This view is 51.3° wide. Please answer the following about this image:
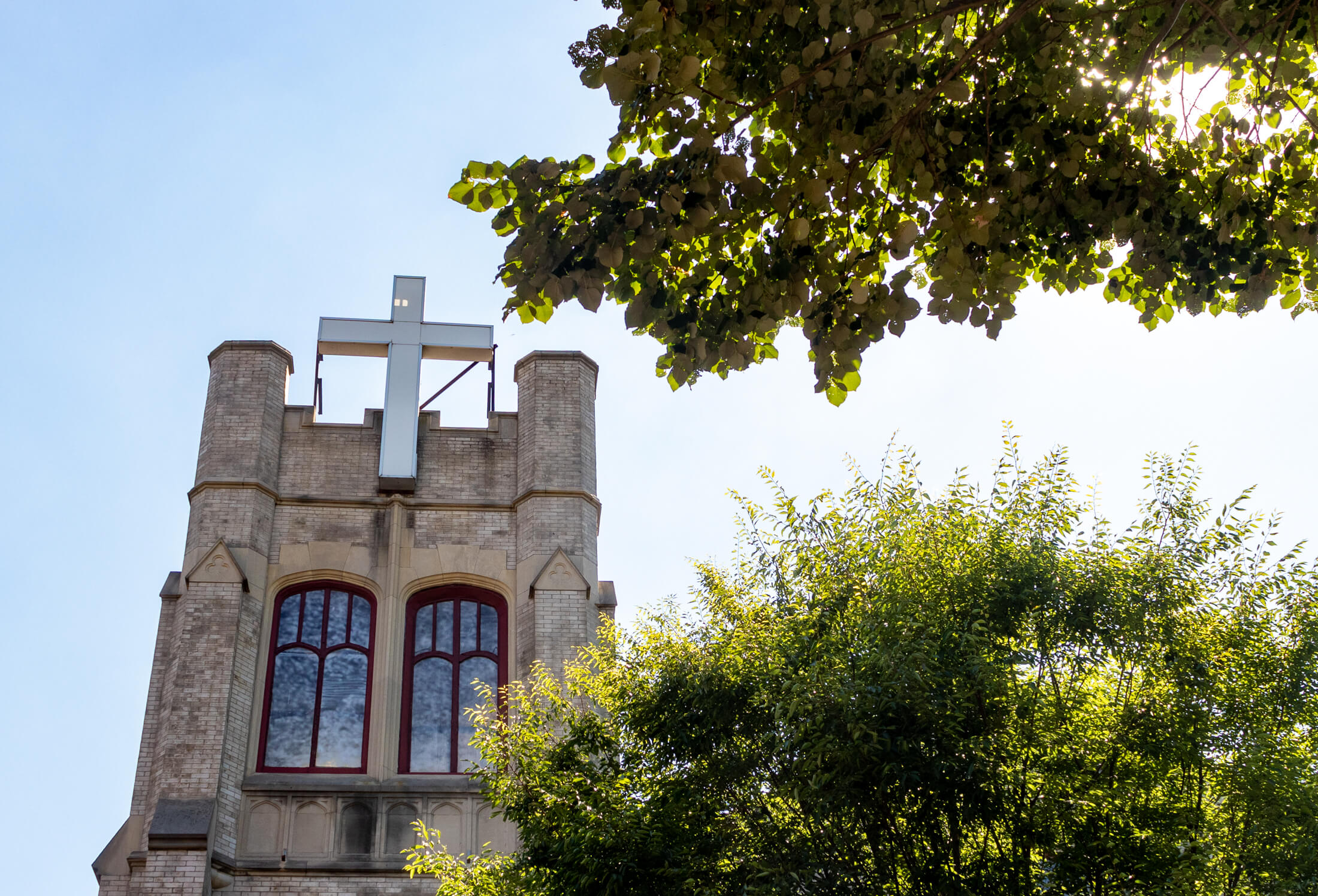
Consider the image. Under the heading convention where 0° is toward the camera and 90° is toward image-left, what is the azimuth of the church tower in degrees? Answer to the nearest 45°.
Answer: approximately 0°

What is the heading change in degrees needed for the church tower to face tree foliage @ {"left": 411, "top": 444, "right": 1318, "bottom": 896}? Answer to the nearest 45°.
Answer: approximately 45° to its left

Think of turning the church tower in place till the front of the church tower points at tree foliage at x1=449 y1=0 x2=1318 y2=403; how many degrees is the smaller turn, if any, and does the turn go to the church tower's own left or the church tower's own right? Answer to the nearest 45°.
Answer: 0° — it already faces it
